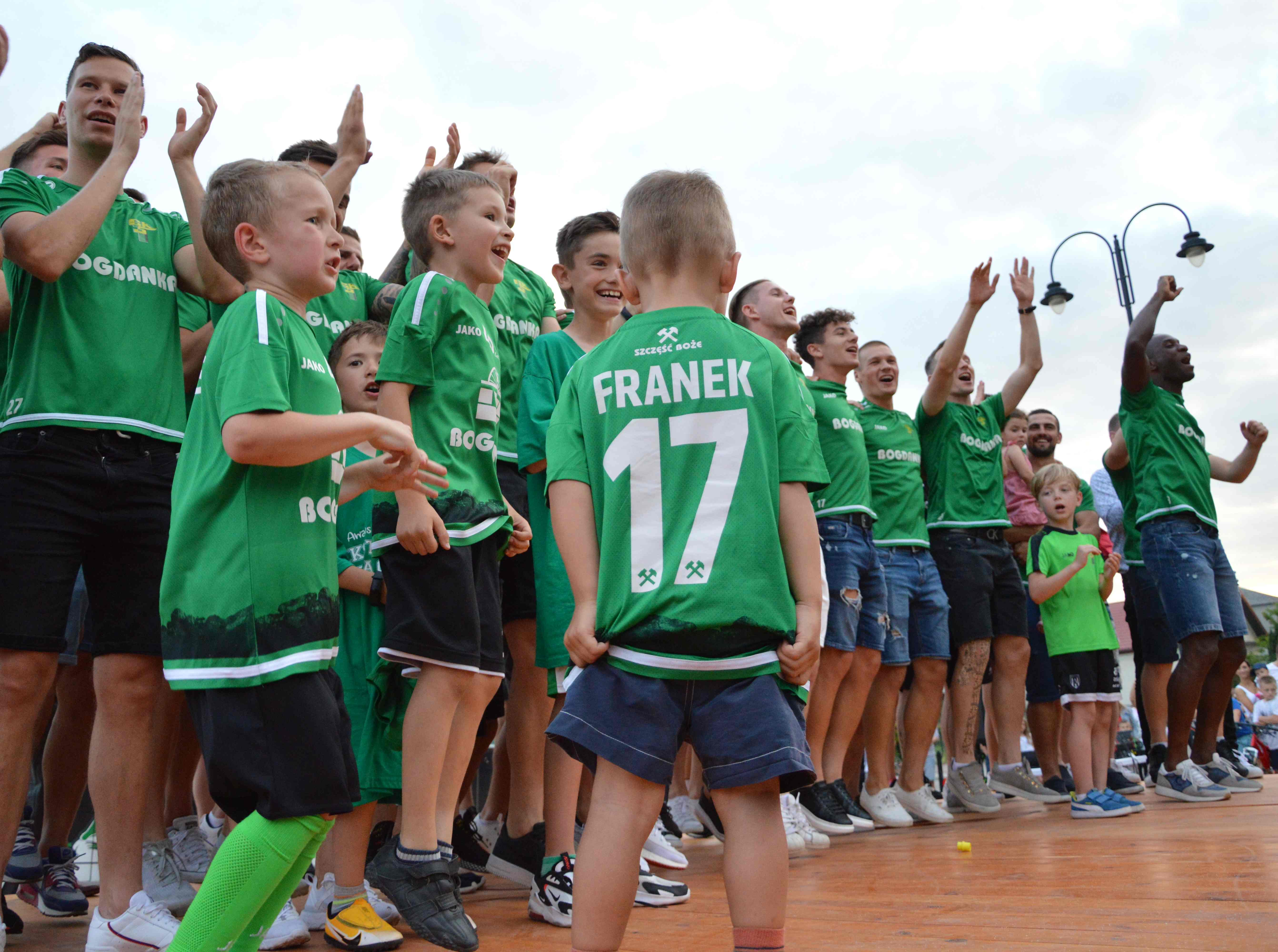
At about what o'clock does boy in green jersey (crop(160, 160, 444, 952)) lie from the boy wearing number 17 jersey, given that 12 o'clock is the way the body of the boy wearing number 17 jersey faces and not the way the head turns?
The boy in green jersey is roughly at 9 o'clock from the boy wearing number 17 jersey.

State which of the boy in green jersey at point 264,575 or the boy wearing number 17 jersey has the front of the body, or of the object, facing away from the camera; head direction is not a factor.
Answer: the boy wearing number 17 jersey

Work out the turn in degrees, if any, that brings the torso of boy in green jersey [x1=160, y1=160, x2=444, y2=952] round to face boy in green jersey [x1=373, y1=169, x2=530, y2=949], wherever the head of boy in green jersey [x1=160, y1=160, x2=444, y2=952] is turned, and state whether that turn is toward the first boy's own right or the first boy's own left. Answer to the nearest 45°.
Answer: approximately 45° to the first boy's own left

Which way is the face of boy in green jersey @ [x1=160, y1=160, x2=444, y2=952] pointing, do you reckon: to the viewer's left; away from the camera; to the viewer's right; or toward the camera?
to the viewer's right

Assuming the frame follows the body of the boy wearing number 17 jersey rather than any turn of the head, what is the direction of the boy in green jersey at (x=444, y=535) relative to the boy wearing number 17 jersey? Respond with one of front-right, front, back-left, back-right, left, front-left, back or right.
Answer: front-left

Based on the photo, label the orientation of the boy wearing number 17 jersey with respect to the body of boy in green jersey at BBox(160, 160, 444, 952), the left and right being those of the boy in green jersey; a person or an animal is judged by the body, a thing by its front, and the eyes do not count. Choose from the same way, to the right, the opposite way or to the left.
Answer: to the left

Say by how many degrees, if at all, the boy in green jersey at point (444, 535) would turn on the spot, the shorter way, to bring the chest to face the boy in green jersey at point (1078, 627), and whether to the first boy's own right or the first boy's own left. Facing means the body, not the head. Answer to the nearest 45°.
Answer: approximately 90° to the first boy's own left

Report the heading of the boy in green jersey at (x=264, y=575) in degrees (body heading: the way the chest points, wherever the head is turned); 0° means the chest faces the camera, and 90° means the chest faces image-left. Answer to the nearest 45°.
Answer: approximately 270°

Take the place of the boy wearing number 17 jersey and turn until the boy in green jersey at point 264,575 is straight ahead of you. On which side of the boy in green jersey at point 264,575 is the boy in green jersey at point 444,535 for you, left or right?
right

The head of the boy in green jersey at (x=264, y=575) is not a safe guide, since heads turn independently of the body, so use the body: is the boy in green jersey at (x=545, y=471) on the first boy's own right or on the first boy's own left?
on the first boy's own left

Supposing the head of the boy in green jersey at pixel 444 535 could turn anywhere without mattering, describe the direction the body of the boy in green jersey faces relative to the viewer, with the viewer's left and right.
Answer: facing the viewer and to the right of the viewer

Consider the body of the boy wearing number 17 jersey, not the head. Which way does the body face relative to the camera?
away from the camera

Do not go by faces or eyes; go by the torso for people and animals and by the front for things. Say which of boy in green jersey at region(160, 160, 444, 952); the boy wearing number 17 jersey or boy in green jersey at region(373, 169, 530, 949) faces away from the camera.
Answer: the boy wearing number 17 jersey

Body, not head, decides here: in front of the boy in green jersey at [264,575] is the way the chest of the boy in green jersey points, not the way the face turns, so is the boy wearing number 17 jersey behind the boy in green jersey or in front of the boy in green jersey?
in front
